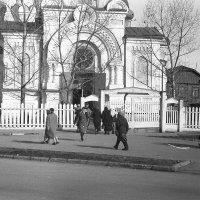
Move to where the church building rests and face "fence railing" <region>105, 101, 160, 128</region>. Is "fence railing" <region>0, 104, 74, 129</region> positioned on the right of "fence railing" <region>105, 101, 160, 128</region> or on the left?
right

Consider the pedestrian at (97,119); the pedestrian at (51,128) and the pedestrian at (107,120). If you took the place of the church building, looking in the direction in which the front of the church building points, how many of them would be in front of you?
3

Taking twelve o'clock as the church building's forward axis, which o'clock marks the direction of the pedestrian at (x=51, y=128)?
The pedestrian is roughly at 12 o'clock from the church building.

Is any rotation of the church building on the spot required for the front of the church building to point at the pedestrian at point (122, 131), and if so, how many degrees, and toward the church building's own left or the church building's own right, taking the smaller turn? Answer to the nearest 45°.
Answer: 0° — it already faces them

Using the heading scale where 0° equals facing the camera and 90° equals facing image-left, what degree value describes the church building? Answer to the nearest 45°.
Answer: approximately 0°
